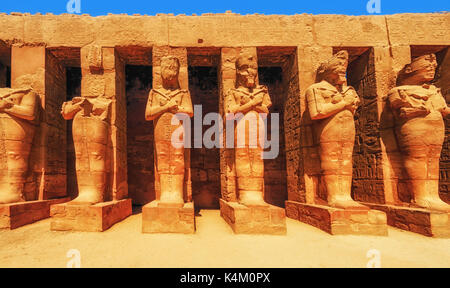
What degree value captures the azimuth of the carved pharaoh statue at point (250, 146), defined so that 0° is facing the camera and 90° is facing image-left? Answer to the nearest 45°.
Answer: approximately 0°

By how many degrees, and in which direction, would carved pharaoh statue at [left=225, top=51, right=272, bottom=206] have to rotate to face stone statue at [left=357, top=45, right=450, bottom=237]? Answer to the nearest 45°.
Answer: approximately 90° to its left

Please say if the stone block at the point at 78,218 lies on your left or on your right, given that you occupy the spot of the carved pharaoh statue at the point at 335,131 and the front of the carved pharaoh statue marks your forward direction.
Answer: on your right

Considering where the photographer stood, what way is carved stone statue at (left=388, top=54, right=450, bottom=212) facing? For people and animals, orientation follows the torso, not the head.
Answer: facing the viewer and to the right of the viewer

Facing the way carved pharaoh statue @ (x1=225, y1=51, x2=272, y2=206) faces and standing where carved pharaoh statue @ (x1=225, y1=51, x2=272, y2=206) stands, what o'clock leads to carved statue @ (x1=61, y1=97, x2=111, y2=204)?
The carved statue is roughly at 3 o'clock from the carved pharaoh statue.

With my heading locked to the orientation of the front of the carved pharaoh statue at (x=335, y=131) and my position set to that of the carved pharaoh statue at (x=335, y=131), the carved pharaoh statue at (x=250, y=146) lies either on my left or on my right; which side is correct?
on my right

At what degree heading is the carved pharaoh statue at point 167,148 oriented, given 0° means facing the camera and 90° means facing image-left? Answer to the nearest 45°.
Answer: approximately 0°

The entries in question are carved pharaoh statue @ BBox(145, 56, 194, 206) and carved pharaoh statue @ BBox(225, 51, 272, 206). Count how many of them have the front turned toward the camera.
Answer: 2

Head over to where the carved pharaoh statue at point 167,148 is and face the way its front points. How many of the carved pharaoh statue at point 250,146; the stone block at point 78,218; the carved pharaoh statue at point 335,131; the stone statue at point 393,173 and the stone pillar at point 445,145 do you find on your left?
4

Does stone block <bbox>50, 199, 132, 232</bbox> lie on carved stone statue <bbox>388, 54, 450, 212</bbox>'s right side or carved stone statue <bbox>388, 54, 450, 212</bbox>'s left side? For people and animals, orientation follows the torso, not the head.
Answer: on its right
